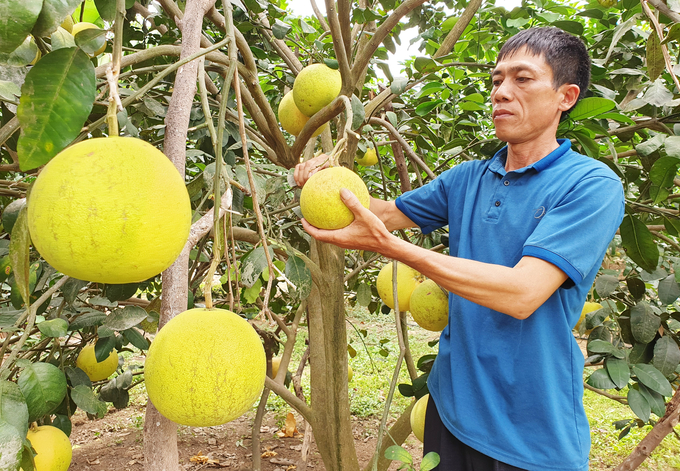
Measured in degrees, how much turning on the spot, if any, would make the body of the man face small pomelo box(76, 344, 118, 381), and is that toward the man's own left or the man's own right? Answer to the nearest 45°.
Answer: approximately 45° to the man's own right

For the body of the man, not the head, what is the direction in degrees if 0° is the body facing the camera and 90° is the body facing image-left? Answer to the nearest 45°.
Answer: approximately 45°

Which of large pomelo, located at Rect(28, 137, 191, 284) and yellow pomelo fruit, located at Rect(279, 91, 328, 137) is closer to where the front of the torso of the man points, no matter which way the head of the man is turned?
the large pomelo

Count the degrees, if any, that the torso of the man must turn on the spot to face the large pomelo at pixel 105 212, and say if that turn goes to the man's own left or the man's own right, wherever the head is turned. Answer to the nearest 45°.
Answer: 0° — they already face it
